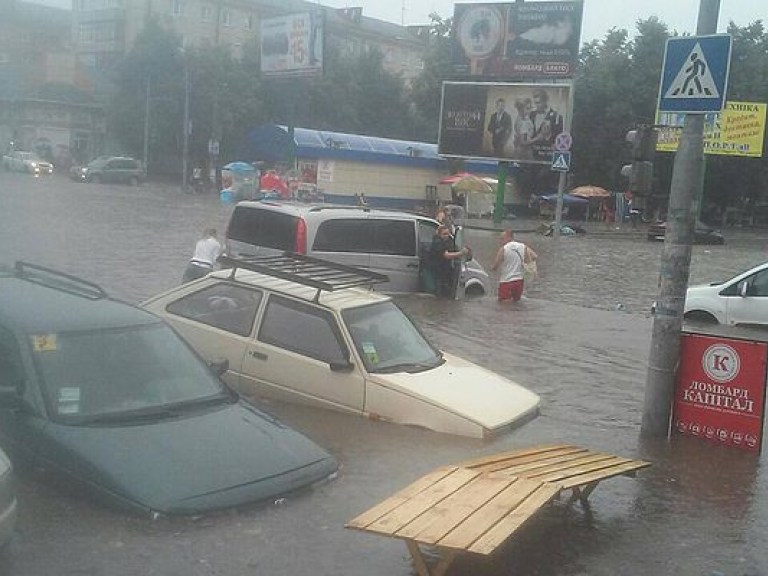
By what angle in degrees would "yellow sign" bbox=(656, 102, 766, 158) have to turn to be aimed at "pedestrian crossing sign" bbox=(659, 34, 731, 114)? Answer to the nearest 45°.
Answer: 0° — it already faces it

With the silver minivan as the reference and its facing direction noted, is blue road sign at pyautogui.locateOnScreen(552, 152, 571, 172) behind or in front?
in front

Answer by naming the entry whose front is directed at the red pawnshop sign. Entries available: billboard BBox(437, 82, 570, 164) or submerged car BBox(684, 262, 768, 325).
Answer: the billboard

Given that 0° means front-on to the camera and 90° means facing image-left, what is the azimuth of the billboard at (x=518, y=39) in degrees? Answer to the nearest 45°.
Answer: approximately 0°

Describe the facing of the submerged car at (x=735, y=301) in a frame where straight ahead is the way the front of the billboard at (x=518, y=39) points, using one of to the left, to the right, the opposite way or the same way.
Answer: to the right

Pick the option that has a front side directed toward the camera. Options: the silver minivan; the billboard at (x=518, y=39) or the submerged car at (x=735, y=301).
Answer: the billboard

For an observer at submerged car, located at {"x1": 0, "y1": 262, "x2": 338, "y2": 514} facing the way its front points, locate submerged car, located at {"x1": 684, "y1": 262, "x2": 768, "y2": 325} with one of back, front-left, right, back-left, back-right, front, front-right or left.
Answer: left

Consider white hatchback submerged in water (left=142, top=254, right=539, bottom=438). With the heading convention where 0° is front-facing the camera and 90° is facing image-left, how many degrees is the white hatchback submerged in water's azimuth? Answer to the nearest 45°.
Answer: approximately 315°

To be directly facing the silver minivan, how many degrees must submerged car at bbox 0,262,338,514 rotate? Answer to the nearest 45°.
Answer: approximately 135° to its left

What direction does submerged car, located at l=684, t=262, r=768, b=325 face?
to the viewer's left

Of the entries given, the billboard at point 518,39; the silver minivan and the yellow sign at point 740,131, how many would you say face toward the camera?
2

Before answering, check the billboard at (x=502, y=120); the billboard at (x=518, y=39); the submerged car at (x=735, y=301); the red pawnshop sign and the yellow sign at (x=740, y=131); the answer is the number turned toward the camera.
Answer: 4

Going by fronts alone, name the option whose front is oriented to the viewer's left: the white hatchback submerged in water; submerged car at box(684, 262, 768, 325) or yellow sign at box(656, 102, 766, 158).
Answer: the submerged car

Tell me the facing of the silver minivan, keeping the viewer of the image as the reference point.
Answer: facing away from the viewer and to the right of the viewer

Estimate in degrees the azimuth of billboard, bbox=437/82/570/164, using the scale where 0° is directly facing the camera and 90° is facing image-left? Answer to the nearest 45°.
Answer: approximately 0°

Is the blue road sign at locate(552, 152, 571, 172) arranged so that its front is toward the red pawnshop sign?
yes

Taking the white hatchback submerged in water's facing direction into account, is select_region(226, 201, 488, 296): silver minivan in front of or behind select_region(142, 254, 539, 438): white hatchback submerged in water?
behind

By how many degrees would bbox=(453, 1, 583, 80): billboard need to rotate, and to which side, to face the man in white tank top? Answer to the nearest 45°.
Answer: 0° — it already faces them

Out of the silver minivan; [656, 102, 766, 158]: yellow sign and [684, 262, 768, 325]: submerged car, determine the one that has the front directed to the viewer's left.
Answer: the submerged car
